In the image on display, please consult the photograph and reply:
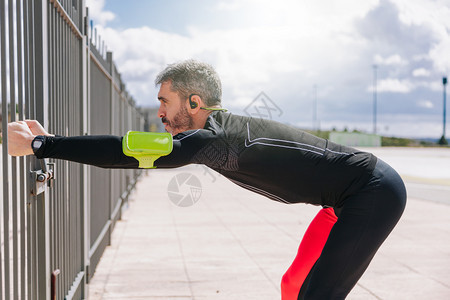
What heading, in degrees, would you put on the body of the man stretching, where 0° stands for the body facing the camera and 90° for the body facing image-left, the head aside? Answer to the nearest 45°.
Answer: approximately 90°

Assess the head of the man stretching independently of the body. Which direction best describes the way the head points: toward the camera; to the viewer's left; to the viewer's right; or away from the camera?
to the viewer's left

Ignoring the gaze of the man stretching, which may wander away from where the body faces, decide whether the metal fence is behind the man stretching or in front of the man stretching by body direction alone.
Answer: in front
